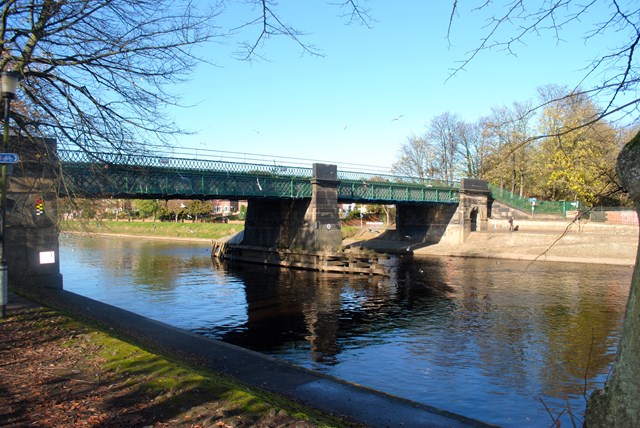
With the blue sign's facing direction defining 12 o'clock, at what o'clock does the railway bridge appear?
The railway bridge is roughly at 7 o'clock from the blue sign.

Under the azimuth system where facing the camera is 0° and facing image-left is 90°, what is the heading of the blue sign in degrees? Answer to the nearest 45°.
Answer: approximately 0°
